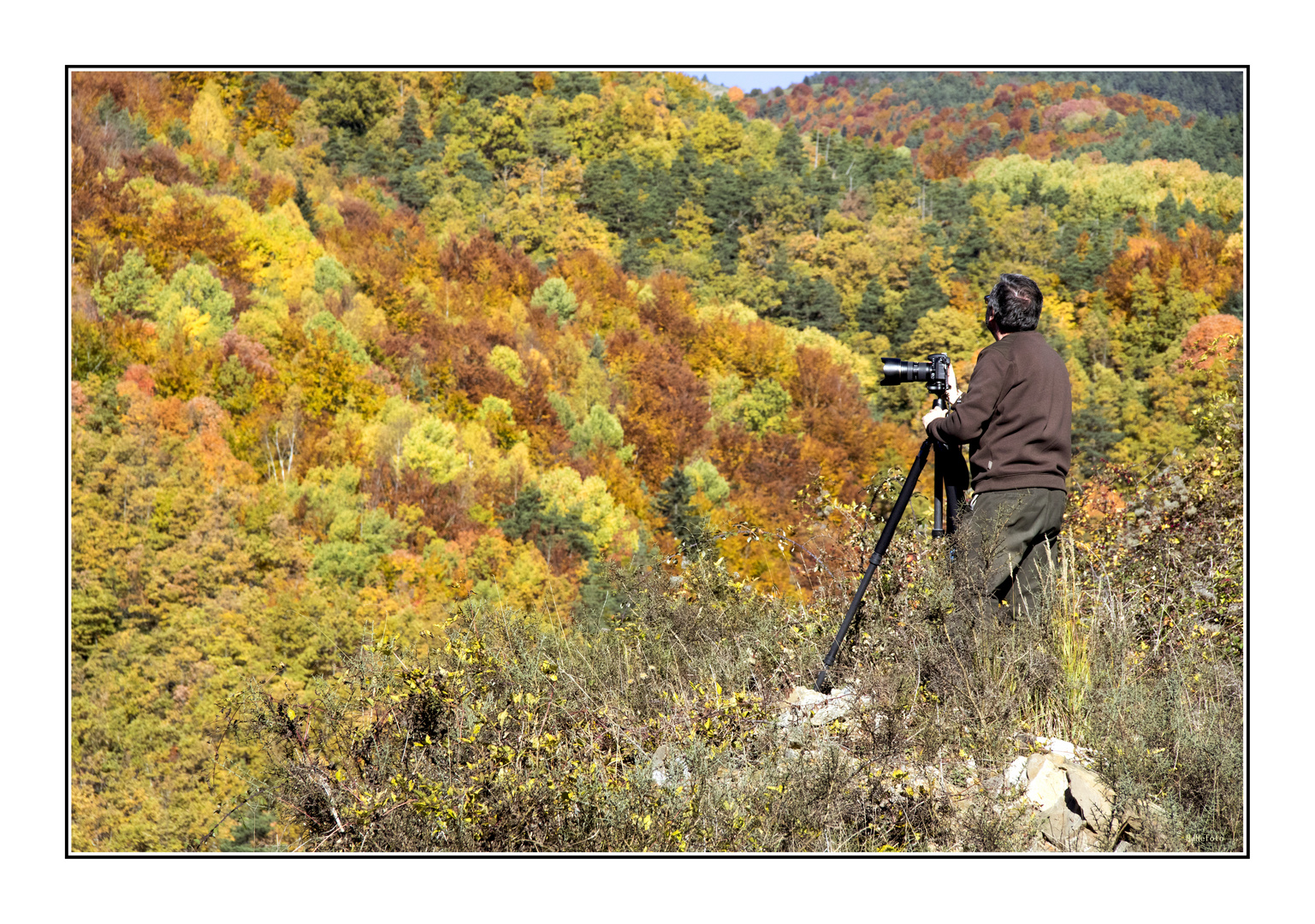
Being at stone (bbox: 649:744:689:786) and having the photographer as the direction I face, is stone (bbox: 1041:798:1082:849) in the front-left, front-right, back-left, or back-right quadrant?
front-right

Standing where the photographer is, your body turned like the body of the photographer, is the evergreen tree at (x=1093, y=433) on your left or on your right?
on your right

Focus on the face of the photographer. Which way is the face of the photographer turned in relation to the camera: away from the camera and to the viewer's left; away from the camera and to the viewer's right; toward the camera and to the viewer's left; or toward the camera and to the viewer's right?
away from the camera and to the viewer's left

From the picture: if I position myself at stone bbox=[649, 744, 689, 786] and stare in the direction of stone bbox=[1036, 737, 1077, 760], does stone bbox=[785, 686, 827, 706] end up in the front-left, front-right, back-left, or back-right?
front-left

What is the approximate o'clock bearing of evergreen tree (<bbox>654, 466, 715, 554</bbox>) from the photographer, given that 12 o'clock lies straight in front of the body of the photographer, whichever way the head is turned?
The evergreen tree is roughly at 1 o'clock from the photographer.

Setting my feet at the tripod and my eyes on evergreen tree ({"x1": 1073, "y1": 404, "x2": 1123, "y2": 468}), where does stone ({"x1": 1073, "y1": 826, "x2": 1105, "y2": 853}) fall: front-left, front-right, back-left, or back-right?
back-right

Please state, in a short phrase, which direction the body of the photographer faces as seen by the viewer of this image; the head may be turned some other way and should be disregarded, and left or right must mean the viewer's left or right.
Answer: facing away from the viewer and to the left of the viewer
